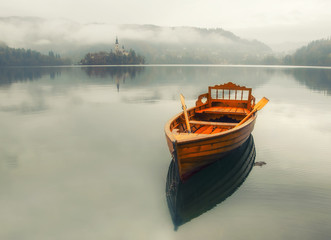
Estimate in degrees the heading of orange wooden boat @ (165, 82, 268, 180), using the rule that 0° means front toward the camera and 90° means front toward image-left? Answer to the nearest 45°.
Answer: approximately 45°
